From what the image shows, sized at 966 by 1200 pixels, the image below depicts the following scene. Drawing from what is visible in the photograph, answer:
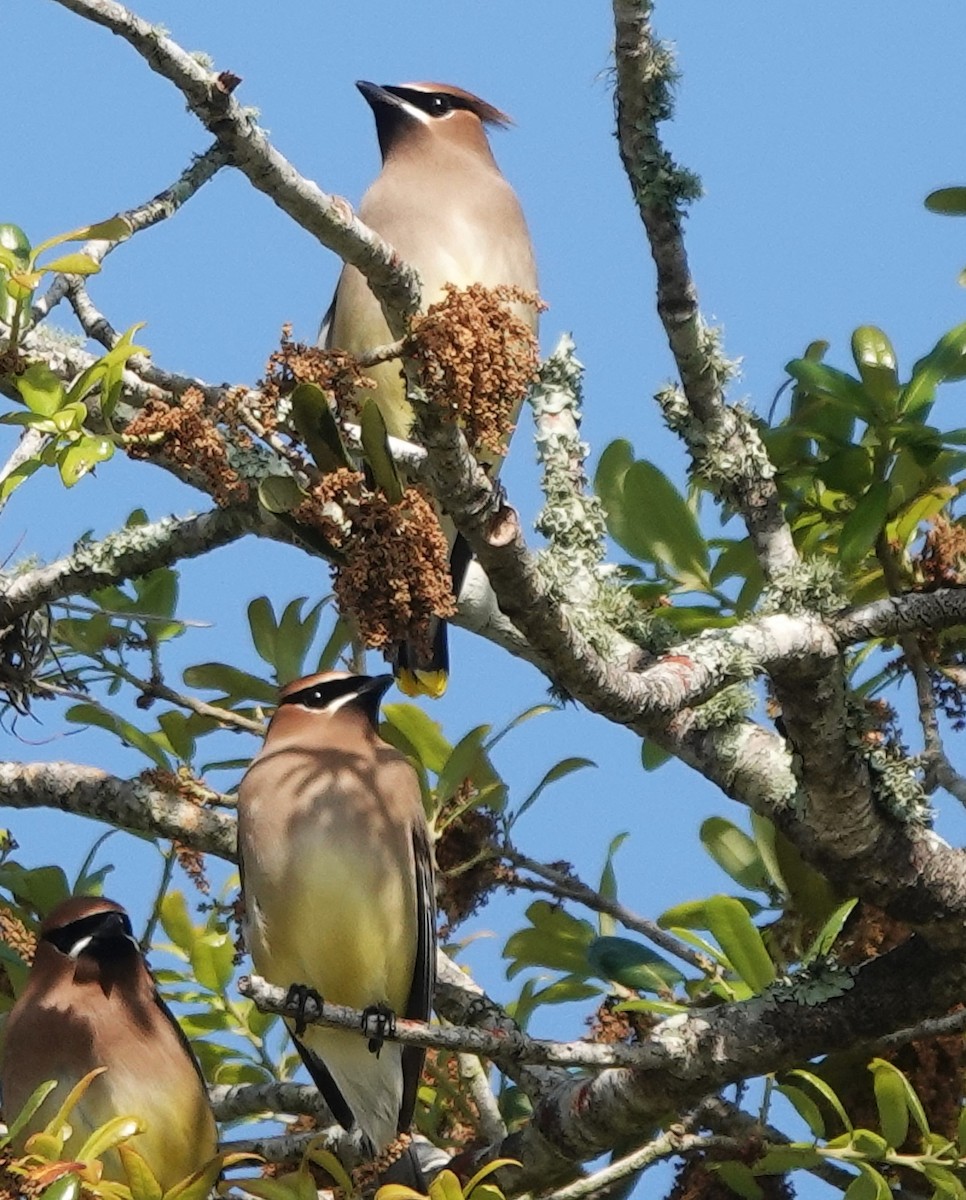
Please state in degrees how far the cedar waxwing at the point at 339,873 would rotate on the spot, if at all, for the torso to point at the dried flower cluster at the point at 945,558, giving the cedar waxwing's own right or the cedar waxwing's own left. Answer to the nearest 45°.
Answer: approximately 45° to the cedar waxwing's own left

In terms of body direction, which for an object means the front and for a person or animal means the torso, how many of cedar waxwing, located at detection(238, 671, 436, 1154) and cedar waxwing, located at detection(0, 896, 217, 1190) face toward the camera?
2

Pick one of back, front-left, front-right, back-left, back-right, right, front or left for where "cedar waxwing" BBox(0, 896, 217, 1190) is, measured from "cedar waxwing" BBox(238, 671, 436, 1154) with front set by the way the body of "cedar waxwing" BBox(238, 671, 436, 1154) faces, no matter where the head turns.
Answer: right

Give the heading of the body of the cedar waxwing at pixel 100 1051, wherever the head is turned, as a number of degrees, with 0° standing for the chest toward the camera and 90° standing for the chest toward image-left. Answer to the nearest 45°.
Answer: approximately 0°

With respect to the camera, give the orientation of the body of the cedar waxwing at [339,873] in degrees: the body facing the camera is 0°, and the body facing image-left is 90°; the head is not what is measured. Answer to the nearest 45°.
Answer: approximately 0°
